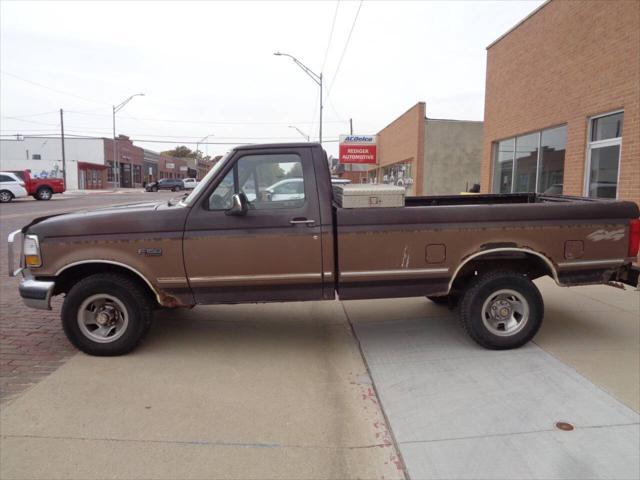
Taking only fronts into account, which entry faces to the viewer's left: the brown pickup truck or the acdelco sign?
the brown pickup truck

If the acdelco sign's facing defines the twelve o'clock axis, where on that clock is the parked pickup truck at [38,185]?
The parked pickup truck is roughly at 3 o'clock from the acdelco sign.

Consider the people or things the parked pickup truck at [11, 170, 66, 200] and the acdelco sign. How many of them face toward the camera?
1

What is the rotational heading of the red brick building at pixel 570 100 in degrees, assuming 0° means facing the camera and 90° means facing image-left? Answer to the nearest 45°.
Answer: approximately 45°

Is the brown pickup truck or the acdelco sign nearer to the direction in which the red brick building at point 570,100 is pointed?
the brown pickup truck

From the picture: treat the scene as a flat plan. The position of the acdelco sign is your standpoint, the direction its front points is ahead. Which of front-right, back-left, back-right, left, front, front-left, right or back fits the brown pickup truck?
front

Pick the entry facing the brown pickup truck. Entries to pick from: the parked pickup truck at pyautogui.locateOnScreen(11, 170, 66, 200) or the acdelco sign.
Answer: the acdelco sign

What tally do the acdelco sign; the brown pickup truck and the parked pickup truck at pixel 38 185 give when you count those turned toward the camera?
1

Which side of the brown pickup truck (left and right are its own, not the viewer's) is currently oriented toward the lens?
left

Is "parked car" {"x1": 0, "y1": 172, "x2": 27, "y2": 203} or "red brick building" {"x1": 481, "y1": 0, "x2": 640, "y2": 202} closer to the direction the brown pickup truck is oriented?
the parked car

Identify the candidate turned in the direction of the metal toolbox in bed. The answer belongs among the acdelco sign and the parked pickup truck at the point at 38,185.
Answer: the acdelco sign

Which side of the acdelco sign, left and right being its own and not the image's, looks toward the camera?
front

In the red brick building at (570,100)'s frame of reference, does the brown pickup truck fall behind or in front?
in front
